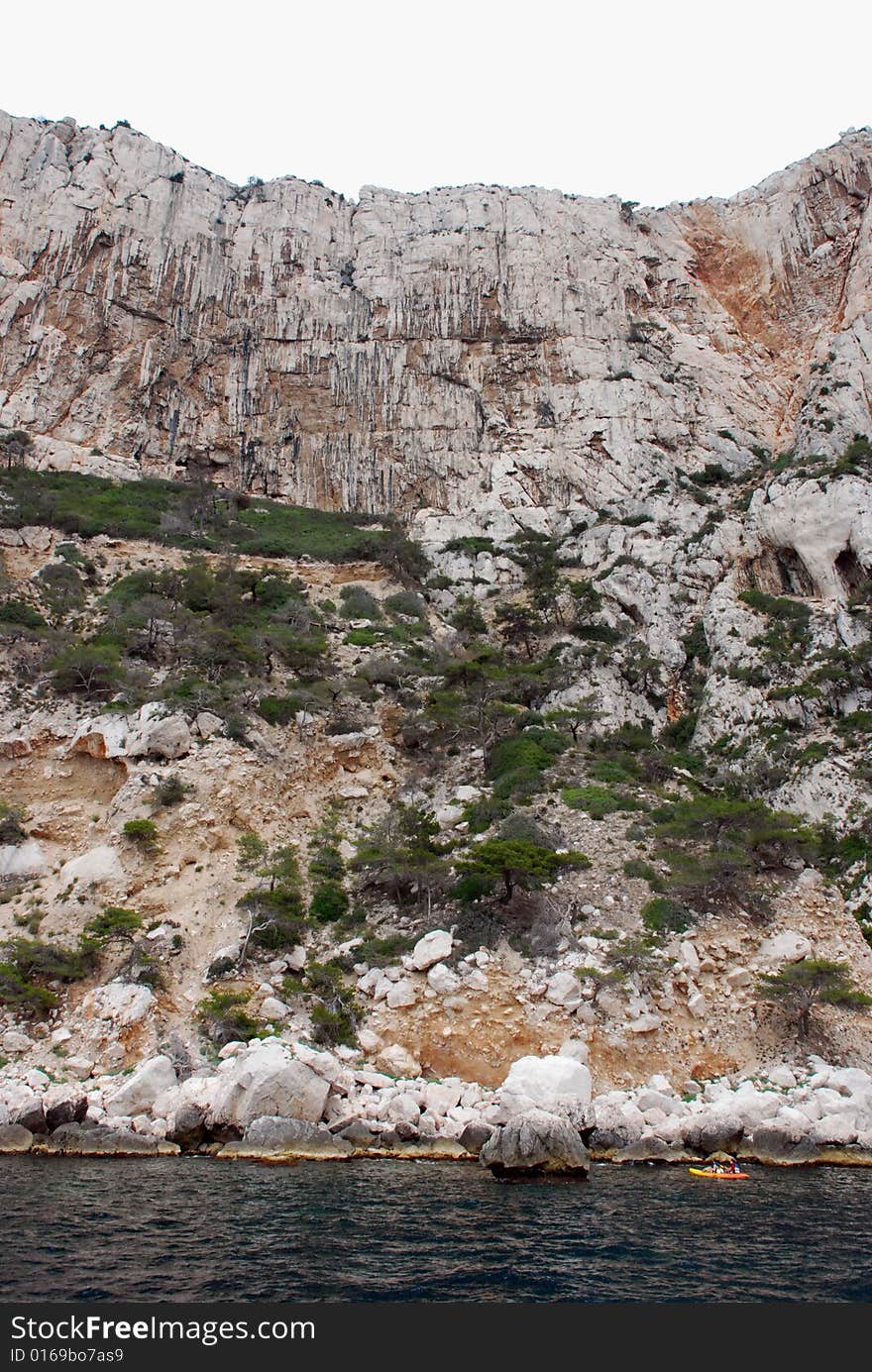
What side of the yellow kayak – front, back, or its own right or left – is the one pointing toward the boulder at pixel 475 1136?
front

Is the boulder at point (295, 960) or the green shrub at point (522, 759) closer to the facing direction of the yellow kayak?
the boulder

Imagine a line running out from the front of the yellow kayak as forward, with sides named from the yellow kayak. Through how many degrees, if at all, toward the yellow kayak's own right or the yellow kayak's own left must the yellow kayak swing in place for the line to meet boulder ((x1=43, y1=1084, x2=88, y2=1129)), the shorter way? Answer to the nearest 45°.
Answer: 0° — it already faces it

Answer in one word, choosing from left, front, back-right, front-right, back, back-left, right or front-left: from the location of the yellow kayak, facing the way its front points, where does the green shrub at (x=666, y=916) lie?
right

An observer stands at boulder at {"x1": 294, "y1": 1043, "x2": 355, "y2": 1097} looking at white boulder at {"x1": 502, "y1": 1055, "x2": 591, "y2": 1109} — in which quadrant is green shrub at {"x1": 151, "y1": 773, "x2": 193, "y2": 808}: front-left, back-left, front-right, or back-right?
back-left

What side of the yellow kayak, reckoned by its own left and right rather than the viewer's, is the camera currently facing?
left

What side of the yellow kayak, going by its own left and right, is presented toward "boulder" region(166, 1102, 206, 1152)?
front

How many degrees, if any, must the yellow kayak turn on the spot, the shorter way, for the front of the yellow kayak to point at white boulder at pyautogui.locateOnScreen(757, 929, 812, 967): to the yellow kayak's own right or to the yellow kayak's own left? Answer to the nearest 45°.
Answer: approximately 90° to the yellow kayak's own right

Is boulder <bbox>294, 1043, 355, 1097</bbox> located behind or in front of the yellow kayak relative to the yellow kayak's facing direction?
in front
